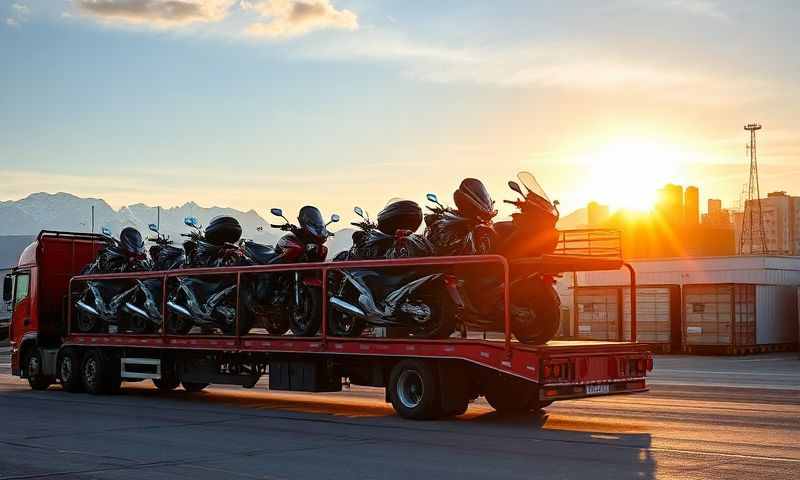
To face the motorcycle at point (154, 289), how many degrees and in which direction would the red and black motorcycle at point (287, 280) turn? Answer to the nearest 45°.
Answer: approximately 180°

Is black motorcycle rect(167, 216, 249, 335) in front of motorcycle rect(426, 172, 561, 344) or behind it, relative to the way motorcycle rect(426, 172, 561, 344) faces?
behind

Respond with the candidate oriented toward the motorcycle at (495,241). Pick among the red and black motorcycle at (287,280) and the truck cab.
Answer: the red and black motorcycle

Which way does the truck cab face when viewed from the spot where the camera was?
facing away from the viewer and to the left of the viewer

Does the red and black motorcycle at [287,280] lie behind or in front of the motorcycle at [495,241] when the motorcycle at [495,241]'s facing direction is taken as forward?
behind

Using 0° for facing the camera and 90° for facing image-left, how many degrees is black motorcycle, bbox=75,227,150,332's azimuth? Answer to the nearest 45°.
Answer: approximately 315°

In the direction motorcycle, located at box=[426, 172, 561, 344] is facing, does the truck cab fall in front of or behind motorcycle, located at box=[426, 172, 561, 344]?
behind

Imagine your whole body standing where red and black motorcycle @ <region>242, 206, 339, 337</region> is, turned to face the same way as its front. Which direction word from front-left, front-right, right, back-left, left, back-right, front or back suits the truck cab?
back

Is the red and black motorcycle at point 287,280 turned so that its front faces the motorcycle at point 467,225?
yes
